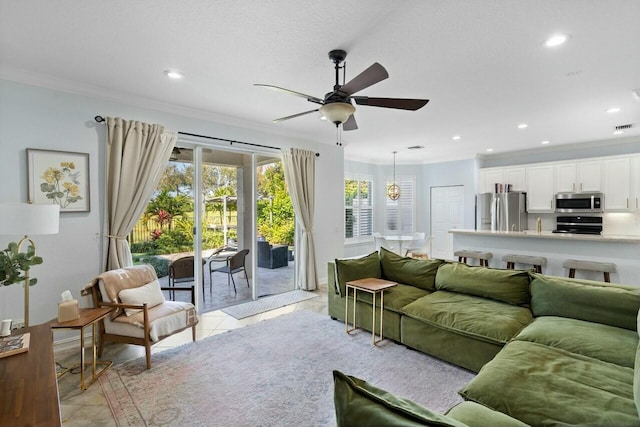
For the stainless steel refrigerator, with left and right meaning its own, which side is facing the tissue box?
front

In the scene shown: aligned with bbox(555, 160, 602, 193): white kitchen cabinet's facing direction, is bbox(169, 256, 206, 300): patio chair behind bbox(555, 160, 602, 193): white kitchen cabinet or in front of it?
in front

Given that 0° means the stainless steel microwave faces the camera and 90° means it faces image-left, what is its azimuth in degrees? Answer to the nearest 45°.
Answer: approximately 0°

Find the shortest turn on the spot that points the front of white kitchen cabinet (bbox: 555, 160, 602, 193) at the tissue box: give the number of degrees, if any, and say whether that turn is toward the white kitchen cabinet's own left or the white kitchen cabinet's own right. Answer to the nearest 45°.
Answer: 0° — it already faces it

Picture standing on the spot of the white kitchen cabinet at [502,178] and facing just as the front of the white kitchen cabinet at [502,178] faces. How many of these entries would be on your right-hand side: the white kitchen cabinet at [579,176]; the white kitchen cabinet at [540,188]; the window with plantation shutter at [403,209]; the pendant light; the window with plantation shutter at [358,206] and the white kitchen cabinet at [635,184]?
3

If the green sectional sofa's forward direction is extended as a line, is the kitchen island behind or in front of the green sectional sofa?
behind

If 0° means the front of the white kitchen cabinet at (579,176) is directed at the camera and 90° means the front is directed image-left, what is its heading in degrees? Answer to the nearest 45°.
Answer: approximately 45°

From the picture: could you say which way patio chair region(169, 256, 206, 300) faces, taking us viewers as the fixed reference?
facing away from the viewer and to the right of the viewer

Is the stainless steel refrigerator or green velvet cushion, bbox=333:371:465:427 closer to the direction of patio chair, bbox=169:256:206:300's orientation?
the stainless steel refrigerator

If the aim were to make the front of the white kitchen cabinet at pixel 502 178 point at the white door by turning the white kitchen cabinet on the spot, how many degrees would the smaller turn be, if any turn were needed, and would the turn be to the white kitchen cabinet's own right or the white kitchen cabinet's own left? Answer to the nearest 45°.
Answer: approximately 90° to the white kitchen cabinet's own right

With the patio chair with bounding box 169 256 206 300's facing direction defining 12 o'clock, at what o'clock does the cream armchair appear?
The cream armchair is roughly at 5 o'clock from the patio chair.

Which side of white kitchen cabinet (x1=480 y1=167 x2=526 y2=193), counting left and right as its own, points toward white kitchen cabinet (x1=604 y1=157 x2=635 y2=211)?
left

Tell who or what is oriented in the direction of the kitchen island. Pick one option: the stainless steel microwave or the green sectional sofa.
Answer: the stainless steel microwave

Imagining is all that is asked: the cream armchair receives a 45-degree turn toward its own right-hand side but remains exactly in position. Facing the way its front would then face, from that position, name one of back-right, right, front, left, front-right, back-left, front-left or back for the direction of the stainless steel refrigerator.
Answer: left

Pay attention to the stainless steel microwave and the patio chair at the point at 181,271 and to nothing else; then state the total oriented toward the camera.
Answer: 1

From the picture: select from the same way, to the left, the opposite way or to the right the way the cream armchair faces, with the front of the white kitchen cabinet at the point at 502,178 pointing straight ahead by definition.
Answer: to the left

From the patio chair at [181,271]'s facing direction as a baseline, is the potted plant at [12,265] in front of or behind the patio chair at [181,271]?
behind
